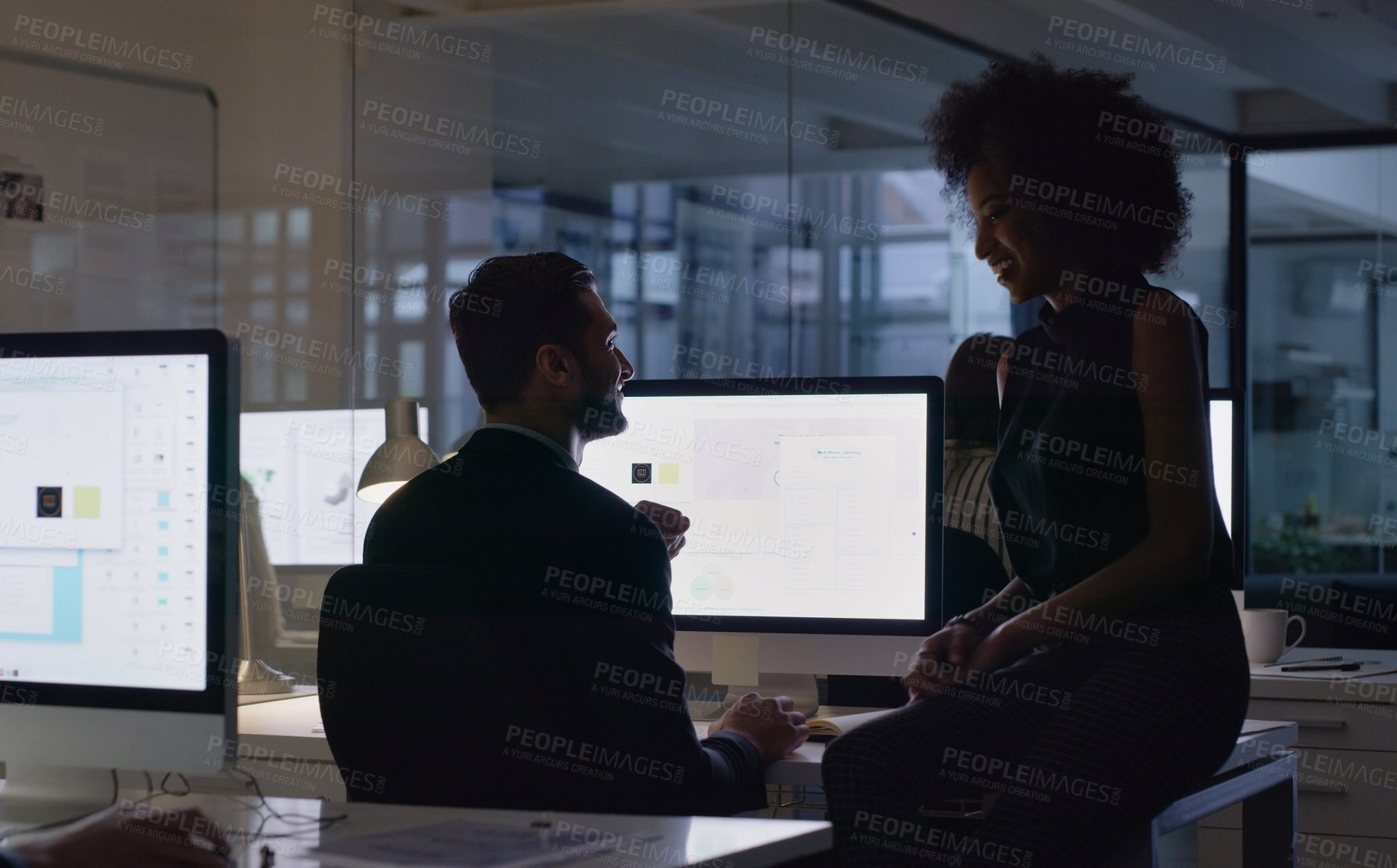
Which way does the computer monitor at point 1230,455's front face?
toward the camera

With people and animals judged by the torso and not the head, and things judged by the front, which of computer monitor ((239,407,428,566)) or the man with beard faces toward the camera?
the computer monitor

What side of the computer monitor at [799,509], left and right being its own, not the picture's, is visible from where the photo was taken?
front

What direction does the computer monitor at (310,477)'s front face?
toward the camera

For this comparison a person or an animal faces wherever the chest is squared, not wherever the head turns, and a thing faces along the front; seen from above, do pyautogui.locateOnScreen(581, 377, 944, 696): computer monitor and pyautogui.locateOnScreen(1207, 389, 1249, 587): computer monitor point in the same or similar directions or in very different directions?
same or similar directions

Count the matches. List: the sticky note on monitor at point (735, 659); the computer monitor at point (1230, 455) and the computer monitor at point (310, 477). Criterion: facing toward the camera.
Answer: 3

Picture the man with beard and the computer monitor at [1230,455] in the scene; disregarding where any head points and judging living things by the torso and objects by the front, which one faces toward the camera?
the computer monitor

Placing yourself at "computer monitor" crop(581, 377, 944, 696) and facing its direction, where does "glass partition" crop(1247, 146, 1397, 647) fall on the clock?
The glass partition is roughly at 7 o'clock from the computer monitor.

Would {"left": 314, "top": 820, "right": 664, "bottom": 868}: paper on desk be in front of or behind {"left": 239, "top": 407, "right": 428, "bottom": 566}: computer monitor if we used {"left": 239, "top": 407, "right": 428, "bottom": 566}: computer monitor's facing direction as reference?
in front

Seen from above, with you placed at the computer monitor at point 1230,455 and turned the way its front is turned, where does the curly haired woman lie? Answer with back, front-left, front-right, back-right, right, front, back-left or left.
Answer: front

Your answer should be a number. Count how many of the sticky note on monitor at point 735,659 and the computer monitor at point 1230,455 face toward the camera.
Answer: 2

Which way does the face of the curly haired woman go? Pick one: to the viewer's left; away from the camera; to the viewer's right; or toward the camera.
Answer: to the viewer's left

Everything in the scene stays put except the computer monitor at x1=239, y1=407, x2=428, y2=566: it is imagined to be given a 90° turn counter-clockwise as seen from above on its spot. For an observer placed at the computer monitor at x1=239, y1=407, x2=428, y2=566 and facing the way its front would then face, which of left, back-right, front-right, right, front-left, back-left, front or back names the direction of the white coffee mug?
front-right
